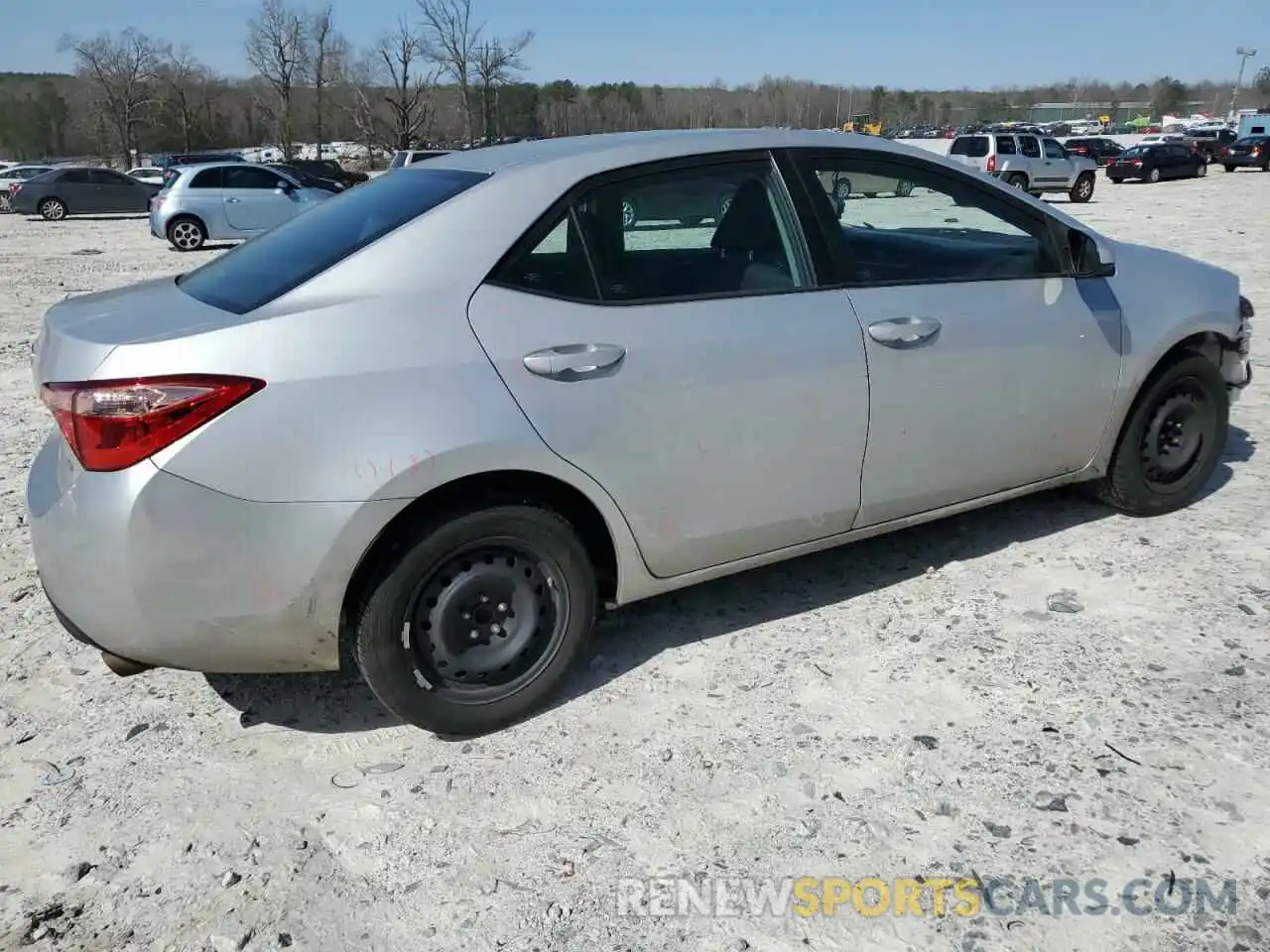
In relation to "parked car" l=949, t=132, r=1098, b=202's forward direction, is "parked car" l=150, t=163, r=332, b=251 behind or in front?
behind

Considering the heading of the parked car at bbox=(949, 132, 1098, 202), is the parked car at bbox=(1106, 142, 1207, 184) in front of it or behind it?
in front

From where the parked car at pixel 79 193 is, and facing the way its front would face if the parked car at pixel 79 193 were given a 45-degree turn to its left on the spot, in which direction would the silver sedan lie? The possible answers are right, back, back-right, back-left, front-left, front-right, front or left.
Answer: back-right

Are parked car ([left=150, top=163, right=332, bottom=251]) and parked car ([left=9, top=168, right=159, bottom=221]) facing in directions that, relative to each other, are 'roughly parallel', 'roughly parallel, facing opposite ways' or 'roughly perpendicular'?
roughly parallel

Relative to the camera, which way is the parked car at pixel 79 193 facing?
to the viewer's right

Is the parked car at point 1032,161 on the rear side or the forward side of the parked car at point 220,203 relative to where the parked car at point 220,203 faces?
on the forward side

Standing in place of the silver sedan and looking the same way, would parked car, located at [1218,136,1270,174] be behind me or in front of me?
in front

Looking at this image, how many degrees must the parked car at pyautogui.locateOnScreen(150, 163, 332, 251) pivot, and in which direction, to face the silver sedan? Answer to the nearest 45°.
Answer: approximately 90° to its right

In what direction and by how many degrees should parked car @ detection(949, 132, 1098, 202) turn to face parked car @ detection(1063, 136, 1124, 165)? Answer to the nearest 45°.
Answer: approximately 45° to its left

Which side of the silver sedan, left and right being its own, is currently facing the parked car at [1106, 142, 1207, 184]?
front

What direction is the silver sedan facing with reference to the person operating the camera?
facing away from the viewer and to the right of the viewer

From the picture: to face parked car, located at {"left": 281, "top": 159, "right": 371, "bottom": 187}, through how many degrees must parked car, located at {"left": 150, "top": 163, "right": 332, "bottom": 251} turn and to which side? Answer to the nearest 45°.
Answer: approximately 90° to its left

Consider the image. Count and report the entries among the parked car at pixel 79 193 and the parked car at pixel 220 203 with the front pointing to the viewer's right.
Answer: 2

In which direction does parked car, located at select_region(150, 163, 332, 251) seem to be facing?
to the viewer's right

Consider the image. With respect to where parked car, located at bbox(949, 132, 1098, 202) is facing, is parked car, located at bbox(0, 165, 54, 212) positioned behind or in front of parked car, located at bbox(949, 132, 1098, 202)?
behind
